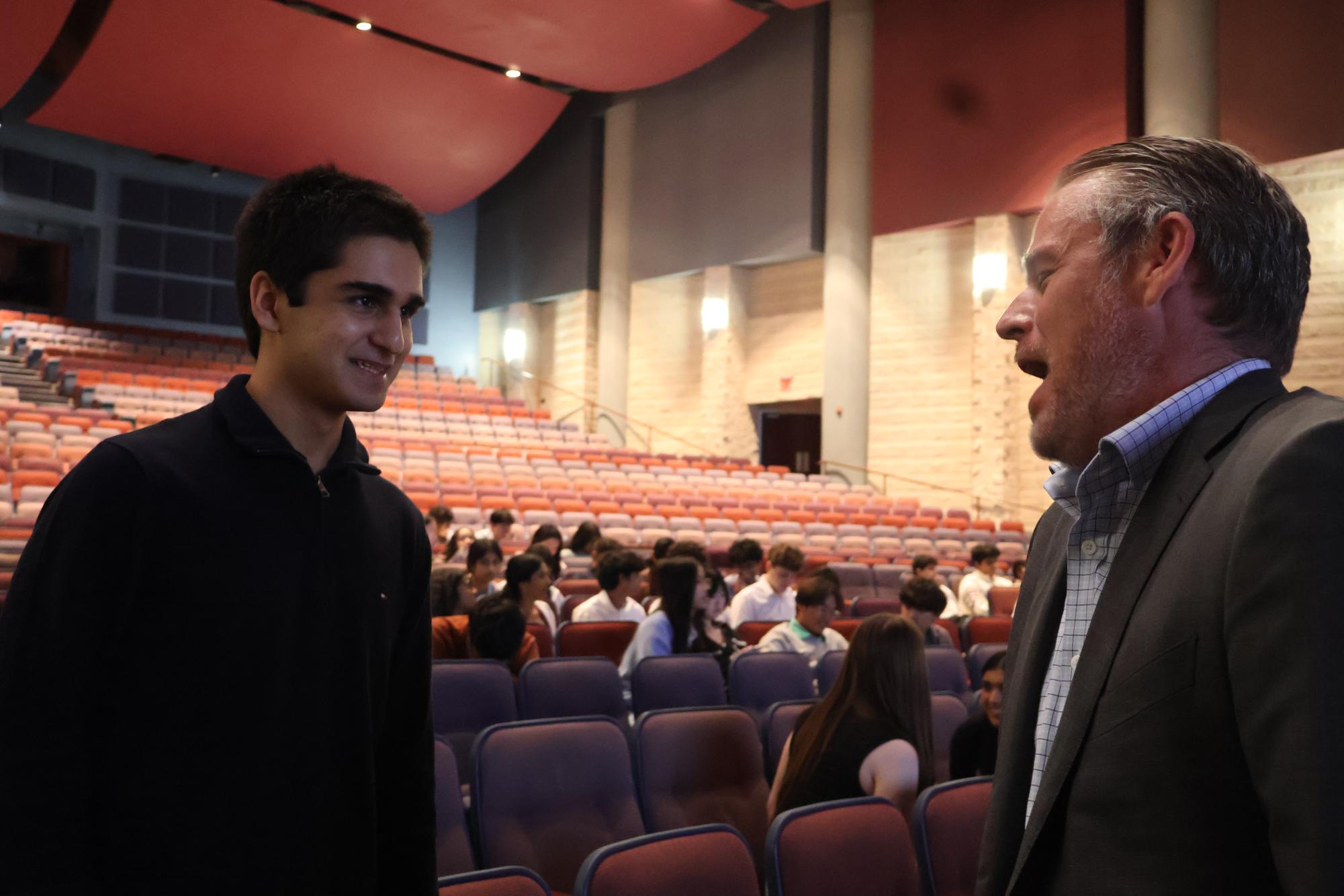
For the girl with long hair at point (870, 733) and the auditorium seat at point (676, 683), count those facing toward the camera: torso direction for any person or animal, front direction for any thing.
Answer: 1

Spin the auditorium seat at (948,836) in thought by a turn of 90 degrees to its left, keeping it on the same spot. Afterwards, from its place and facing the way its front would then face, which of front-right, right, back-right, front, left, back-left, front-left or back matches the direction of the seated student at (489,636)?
left

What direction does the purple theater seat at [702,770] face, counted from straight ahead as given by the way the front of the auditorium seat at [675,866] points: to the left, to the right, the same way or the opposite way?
the same way

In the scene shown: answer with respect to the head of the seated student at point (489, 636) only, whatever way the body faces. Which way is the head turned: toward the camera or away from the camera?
away from the camera

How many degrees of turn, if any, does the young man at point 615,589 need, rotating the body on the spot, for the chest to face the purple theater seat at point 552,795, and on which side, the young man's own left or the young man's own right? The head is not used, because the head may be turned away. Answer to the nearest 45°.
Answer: approximately 45° to the young man's own right

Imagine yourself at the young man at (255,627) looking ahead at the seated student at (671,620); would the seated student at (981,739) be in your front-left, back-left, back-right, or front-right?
front-right

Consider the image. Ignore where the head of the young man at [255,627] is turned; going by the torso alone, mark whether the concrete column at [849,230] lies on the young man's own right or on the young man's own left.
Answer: on the young man's own left

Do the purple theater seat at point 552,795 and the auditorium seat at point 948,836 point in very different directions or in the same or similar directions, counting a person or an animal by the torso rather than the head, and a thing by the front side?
same or similar directions

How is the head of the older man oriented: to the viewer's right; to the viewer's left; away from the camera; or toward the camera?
to the viewer's left

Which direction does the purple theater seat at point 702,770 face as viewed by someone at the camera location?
facing the viewer and to the right of the viewer

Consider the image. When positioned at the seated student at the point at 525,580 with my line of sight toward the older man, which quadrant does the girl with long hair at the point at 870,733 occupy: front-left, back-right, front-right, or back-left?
front-left

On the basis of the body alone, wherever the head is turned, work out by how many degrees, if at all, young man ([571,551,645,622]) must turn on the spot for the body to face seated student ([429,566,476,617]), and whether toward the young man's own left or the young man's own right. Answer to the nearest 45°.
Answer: approximately 90° to the young man's own right

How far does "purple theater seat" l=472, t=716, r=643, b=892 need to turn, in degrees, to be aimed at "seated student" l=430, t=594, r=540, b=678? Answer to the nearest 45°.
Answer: approximately 135° to its left

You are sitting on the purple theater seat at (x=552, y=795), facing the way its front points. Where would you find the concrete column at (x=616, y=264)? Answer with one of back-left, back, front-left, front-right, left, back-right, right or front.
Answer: back-left

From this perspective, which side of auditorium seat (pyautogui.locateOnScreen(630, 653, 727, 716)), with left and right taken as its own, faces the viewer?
front

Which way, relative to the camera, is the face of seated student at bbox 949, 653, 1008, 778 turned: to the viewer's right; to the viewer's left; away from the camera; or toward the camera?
toward the camera
